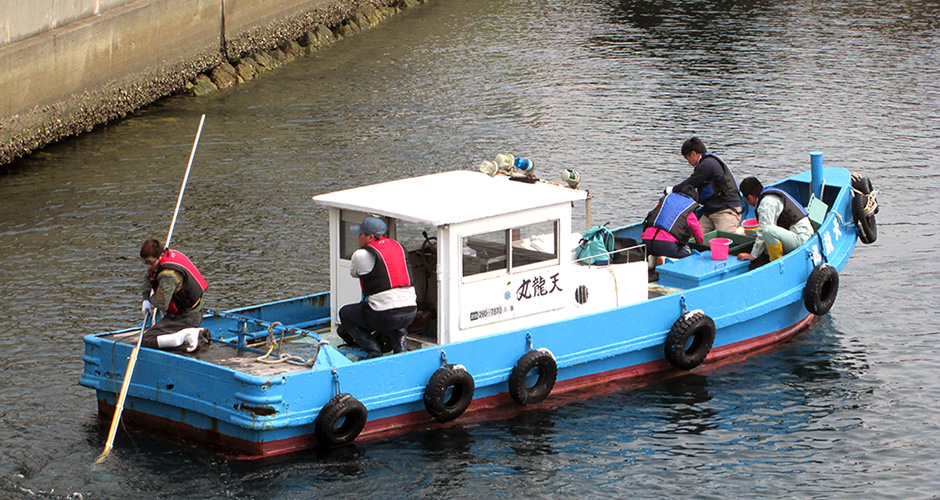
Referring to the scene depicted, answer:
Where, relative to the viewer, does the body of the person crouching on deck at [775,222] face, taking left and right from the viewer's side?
facing to the left of the viewer

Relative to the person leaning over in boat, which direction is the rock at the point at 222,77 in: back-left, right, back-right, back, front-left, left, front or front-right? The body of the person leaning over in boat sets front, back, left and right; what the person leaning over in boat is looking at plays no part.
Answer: front-right

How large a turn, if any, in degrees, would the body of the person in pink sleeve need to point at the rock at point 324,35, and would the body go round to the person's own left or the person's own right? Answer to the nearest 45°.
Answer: approximately 90° to the person's own left

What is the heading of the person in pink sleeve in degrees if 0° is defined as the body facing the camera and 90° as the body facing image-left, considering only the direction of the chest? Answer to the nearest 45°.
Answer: approximately 225°

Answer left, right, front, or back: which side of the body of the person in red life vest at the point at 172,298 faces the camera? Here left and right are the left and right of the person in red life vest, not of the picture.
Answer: left

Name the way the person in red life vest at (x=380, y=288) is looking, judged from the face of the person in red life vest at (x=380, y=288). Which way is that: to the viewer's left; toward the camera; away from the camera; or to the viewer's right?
to the viewer's left

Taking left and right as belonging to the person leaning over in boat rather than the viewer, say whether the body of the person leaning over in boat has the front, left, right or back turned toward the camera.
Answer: left

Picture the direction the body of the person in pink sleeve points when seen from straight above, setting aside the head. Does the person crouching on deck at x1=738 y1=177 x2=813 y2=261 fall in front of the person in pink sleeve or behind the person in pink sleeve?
in front

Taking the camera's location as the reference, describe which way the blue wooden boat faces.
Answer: facing away from the viewer and to the right of the viewer

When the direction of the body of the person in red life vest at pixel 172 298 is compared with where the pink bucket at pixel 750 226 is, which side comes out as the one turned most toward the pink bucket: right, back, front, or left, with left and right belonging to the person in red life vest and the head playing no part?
back

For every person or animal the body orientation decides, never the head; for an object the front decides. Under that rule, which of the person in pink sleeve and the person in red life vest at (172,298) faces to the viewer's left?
the person in red life vest
